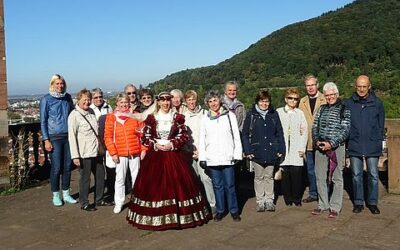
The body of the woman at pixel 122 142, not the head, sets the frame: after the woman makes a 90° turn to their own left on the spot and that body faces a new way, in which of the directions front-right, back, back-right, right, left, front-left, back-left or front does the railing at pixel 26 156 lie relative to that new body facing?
back-left

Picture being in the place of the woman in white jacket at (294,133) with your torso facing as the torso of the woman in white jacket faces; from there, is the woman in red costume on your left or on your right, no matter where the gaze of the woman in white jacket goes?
on your right

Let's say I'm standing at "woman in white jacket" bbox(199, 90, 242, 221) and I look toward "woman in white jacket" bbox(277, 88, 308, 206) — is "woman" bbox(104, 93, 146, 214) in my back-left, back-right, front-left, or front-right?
back-left

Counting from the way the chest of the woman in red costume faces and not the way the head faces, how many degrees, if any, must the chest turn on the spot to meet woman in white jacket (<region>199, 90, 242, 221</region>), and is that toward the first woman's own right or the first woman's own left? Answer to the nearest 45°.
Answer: approximately 90° to the first woman's own left

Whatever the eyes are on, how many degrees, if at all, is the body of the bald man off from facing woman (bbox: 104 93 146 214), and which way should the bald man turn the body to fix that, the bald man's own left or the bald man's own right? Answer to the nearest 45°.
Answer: approximately 90° to the bald man's own right

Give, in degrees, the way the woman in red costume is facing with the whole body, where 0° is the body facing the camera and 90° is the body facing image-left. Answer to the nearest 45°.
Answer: approximately 0°

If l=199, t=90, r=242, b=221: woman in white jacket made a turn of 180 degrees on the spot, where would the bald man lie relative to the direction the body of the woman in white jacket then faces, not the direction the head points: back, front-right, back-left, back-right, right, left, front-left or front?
right

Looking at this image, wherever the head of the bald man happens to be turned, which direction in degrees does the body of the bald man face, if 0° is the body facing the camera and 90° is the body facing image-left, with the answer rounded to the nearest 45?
approximately 0°
